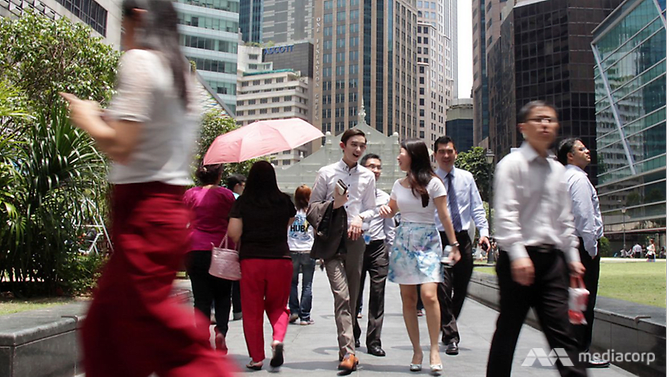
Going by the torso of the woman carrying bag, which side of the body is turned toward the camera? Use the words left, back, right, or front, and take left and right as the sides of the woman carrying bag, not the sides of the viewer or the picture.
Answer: back

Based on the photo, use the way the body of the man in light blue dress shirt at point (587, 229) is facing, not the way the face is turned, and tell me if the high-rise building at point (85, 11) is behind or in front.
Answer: behind

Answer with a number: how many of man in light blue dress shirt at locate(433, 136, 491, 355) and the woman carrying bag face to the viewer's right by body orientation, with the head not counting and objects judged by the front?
0

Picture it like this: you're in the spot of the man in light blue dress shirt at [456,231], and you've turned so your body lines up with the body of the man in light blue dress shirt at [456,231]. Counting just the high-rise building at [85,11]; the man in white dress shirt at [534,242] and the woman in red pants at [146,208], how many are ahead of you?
2

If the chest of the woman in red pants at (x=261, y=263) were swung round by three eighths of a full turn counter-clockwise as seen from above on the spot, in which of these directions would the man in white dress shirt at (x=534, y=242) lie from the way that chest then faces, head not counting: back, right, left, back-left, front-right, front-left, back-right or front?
left

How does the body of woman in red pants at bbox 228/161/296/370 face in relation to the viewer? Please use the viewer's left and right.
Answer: facing away from the viewer

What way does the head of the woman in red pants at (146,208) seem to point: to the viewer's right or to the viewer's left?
to the viewer's left

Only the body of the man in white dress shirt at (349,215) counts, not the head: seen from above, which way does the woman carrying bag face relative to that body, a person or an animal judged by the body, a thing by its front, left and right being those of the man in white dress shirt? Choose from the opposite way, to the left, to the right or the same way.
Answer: the opposite way

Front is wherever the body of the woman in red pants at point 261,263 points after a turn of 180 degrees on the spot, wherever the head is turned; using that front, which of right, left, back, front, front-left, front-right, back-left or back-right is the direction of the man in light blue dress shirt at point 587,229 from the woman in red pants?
left
